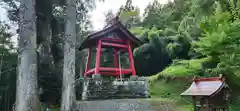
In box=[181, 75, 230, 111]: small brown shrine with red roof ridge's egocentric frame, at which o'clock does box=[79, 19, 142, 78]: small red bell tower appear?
box=[79, 19, 142, 78]: small red bell tower is roughly at 3 o'clock from box=[181, 75, 230, 111]: small brown shrine with red roof ridge.

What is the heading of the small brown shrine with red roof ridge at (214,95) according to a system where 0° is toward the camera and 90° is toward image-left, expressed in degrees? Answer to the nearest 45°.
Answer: approximately 45°

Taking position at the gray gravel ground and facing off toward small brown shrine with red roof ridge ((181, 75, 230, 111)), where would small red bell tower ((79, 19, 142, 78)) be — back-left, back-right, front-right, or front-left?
back-left

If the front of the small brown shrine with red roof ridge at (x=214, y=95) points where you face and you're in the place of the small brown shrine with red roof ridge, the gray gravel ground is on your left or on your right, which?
on your right

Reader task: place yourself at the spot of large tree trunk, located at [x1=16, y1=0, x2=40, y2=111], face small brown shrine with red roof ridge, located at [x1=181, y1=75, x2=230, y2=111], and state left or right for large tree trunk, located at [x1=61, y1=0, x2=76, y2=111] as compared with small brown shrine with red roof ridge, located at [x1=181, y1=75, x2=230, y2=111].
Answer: left

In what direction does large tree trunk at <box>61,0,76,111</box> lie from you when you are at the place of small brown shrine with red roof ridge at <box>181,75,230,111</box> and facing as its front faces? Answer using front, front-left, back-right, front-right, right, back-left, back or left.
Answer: front-right

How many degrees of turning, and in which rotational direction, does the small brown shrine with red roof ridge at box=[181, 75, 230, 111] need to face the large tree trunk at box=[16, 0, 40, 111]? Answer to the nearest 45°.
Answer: approximately 45° to its right

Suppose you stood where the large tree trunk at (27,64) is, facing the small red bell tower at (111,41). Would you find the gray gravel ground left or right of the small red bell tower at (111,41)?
right
